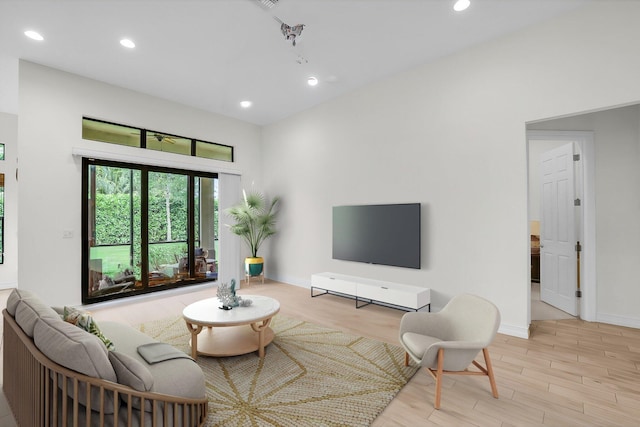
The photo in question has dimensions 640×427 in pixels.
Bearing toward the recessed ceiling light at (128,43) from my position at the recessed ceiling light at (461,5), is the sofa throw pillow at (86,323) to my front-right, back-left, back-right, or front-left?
front-left

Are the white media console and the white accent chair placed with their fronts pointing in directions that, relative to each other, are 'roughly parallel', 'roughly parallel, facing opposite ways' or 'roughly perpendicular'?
roughly parallel

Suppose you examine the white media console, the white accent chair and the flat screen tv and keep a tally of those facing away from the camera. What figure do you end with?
0

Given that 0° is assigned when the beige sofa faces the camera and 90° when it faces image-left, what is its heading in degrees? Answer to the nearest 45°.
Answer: approximately 225°

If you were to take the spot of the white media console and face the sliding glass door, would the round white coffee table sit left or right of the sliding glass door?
left

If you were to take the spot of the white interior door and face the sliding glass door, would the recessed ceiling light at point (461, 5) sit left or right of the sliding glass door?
left

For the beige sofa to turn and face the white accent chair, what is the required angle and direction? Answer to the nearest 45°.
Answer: approximately 45° to its right

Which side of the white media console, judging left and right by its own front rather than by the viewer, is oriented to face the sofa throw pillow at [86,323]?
front

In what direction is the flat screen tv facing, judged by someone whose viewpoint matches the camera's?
facing the viewer and to the left of the viewer

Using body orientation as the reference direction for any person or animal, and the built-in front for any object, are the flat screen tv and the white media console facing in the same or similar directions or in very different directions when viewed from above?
same or similar directions

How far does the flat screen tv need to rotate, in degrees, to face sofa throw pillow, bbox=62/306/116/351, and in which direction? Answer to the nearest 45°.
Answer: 0° — it already faces it

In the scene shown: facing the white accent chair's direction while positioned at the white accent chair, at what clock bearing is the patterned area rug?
The patterned area rug is roughly at 1 o'clock from the white accent chair.

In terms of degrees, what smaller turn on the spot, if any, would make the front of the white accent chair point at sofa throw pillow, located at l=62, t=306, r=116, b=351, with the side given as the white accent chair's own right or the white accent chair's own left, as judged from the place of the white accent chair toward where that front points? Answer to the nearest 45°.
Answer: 0° — it already faces it

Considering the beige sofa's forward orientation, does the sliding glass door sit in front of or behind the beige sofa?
in front

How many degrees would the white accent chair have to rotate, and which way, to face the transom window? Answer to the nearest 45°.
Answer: approximately 45° to its right

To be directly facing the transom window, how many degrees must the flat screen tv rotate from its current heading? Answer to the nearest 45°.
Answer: approximately 45° to its right

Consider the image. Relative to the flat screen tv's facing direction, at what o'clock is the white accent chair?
The white accent chair is roughly at 10 o'clock from the flat screen tv.

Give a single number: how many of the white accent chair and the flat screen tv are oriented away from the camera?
0

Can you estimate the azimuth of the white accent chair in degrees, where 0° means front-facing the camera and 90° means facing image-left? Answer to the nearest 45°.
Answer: approximately 45°
